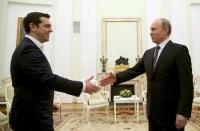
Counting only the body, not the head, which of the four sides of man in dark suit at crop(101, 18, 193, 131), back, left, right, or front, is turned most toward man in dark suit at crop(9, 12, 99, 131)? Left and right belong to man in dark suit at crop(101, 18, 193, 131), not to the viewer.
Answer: front

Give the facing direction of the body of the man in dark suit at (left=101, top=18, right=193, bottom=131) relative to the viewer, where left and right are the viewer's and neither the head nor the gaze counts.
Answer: facing the viewer and to the left of the viewer

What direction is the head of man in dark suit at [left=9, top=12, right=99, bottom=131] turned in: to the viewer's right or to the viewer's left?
to the viewer's right

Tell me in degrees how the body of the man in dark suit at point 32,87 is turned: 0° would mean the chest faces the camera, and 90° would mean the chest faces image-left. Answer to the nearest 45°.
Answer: approximately 270°
